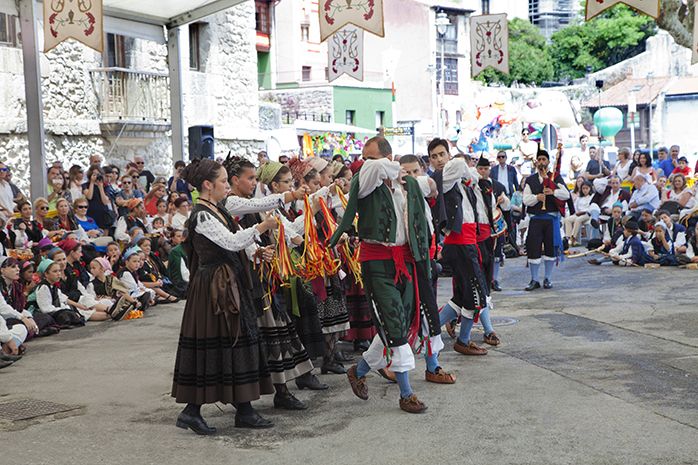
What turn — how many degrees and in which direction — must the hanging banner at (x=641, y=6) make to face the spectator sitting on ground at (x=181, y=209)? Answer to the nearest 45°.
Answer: approximately 90° to its right

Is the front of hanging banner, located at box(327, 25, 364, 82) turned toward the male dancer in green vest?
yes

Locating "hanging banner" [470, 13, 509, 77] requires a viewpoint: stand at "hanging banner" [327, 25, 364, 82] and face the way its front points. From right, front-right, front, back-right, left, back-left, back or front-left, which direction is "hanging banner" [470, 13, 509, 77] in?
left

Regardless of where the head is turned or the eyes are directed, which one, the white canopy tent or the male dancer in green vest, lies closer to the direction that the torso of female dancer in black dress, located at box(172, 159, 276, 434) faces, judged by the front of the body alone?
the male dancer in green vest

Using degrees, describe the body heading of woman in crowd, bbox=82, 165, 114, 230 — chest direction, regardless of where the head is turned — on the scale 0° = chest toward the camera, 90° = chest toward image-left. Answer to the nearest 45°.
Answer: approximately 315°

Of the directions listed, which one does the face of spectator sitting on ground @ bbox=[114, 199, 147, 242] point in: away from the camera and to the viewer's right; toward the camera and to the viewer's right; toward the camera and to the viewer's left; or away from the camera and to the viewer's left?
toward the camera and to the viewer's right

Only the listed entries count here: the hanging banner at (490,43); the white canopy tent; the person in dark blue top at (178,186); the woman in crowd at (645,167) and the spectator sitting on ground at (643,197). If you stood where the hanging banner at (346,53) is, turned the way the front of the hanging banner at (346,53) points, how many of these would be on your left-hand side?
3

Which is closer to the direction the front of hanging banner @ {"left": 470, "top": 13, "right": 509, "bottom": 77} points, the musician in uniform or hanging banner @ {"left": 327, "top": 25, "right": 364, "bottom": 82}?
the musician in uniform

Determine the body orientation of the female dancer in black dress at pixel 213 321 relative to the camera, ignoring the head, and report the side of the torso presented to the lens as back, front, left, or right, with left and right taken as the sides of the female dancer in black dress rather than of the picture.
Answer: right

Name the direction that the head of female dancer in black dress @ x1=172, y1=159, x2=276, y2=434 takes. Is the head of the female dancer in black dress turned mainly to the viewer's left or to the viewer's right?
to the viewer's right

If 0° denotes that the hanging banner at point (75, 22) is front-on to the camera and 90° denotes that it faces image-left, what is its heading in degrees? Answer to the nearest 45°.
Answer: approximately 0°
